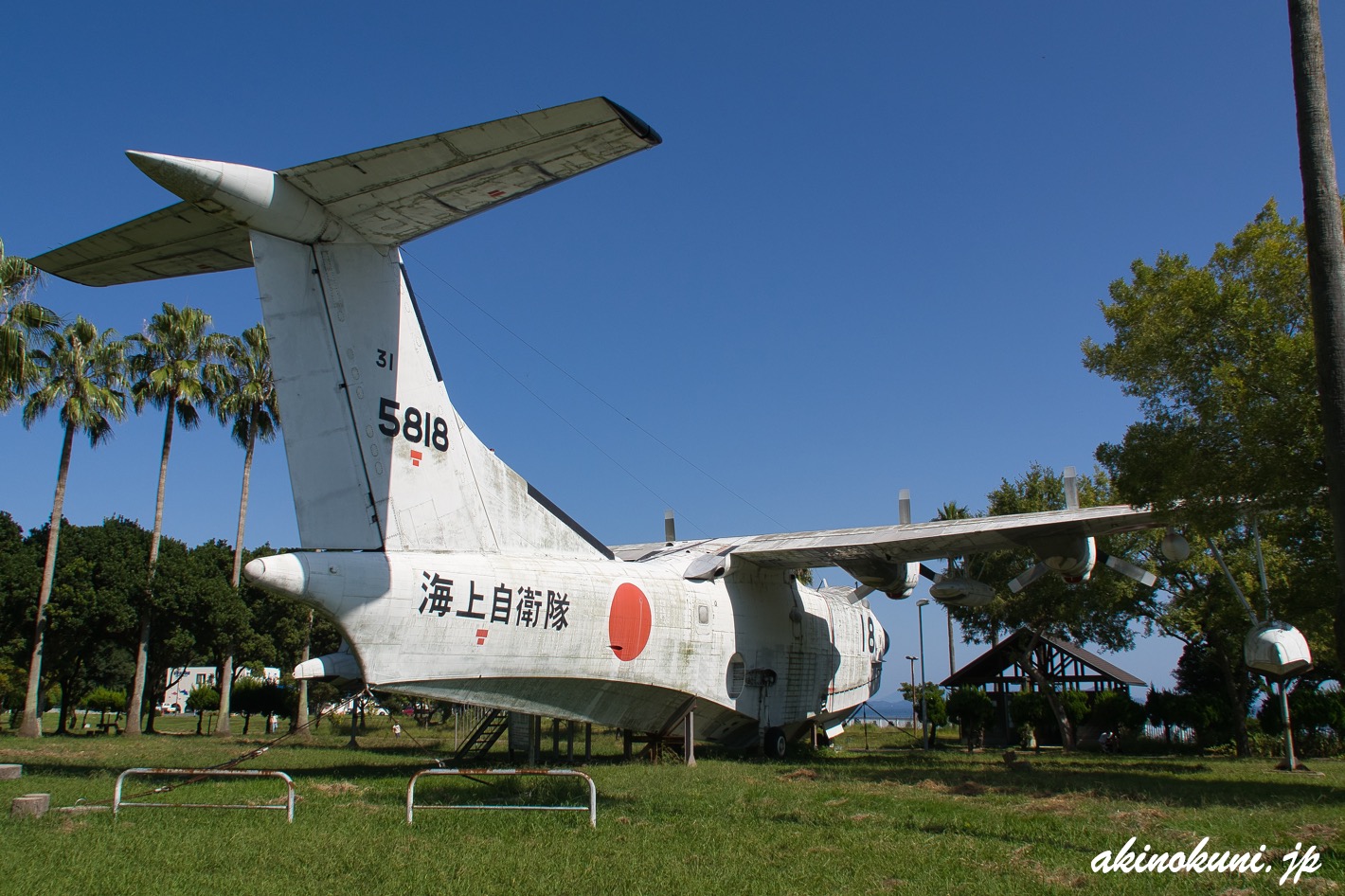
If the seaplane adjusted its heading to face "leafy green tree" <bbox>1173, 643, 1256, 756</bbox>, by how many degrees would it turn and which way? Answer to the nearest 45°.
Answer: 0° — it already faces it

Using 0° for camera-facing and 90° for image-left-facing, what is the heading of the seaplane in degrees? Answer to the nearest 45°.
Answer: approximately 225°

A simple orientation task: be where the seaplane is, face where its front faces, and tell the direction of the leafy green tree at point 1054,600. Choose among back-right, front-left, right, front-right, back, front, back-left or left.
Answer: front

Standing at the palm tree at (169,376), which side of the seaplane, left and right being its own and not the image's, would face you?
left

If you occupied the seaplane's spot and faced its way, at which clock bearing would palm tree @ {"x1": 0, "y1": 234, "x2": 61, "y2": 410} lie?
The palm tree is roughly at 9 o'clock from the seaplane.

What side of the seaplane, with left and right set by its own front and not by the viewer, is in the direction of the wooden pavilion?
front

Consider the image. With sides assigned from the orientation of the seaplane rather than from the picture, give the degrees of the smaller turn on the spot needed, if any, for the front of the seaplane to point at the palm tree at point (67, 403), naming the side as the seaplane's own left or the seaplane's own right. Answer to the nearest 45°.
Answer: approximately 90° to the seaplane's own left

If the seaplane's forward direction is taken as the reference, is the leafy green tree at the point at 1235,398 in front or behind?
in front

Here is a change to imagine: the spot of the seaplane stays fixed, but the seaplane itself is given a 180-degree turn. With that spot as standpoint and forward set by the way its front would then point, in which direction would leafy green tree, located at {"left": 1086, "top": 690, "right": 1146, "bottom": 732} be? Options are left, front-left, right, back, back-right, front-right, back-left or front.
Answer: back
